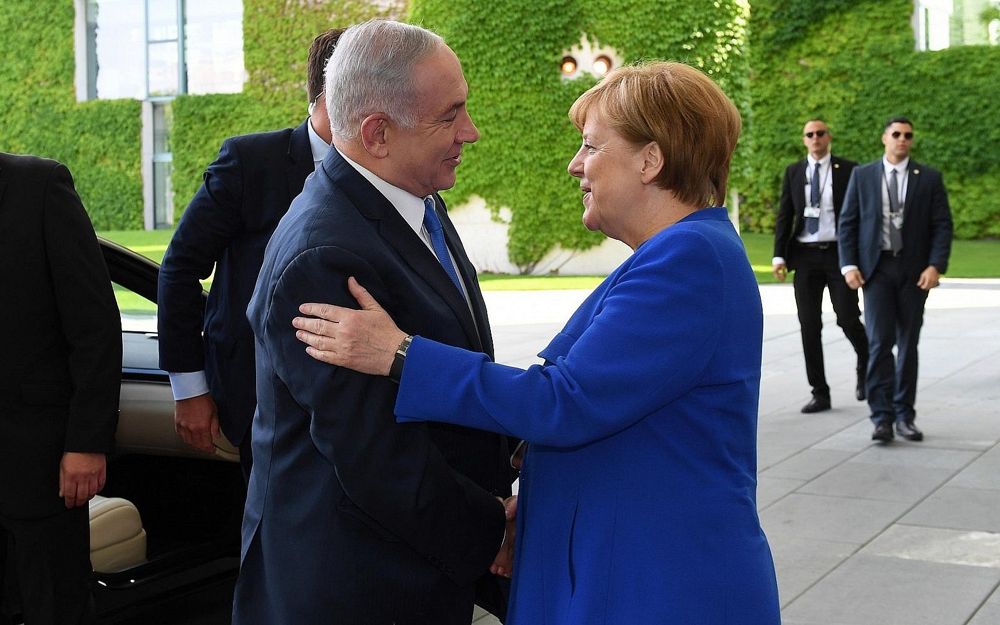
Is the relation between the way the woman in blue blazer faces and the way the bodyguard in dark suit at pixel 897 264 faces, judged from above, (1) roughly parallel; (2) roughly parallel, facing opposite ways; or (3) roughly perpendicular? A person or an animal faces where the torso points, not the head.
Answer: roughly perpendicular

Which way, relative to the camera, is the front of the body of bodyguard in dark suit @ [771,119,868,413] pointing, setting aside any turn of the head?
toward the camera

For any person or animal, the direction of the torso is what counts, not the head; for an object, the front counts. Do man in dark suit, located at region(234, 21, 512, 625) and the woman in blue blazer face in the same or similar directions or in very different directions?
very different directions

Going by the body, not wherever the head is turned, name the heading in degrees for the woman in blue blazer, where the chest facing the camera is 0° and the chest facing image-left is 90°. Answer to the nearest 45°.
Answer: approximately 90°

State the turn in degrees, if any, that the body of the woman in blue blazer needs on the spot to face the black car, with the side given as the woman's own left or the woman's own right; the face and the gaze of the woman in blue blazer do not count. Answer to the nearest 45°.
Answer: approximately 45° to the woman's own right

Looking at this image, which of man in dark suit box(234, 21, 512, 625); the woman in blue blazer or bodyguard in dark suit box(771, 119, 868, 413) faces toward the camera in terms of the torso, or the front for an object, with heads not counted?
the bodyguard in dark suit

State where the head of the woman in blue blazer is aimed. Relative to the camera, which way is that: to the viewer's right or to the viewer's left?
to the viewer's left

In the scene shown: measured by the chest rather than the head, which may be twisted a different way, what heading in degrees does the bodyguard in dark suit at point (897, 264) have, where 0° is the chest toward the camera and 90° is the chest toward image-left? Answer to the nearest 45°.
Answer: approximately 0°

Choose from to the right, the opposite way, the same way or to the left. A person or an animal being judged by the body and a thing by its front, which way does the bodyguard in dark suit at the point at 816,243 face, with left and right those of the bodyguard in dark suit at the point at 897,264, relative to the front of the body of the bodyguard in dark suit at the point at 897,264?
the same way

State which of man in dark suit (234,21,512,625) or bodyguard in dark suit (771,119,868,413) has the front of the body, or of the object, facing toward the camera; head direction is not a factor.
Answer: the bodyguard in dark suit

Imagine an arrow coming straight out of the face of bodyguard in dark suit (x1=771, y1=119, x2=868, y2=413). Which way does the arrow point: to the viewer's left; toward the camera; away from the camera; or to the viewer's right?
toward the camera

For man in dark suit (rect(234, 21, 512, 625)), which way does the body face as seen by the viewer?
to the viewer's right

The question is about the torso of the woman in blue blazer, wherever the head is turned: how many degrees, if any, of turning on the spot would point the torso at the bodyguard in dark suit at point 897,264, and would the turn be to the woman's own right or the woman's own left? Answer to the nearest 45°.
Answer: approximately 90° to the woman's own right

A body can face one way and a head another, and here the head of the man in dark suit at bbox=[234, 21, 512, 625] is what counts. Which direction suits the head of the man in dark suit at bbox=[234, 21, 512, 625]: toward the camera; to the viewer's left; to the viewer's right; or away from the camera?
to the viewer's right

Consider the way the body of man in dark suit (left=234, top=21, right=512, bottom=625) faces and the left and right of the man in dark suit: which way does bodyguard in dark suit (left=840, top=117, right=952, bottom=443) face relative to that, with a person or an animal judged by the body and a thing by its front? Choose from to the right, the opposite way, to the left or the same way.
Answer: to the right

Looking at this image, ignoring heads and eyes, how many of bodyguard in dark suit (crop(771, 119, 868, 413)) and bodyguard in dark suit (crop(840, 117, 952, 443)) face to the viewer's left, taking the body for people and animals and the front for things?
0
